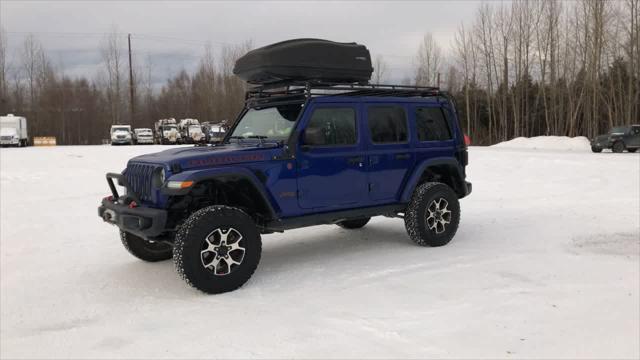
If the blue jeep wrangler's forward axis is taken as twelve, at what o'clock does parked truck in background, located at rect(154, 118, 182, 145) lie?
The parked truck in background is roughly at 4 o'clock from the blue jeep wrangler.

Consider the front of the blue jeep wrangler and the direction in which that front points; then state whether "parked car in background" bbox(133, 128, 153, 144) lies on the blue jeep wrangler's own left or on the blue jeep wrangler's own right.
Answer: on the blue jeep wrangler's own right

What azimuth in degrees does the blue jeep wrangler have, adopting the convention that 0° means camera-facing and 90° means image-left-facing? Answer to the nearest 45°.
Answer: approximately 45°

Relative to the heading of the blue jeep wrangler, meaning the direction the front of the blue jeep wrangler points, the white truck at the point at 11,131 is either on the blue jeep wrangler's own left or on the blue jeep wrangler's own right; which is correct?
on the blue jeep wrangler's own right

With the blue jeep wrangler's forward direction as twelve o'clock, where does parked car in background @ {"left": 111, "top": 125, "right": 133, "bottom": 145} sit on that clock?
The parked car in background is roughly at 4 o'clock from the blue jeep wrangler.

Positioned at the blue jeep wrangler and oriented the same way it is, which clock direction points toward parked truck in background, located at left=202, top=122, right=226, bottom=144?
The parked truck in background is roughly at 4 o'clock from the blue jeep wrangler.
